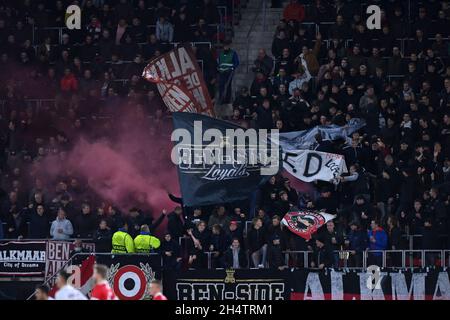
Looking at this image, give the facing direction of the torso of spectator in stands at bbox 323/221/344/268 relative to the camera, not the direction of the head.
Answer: toward the camera

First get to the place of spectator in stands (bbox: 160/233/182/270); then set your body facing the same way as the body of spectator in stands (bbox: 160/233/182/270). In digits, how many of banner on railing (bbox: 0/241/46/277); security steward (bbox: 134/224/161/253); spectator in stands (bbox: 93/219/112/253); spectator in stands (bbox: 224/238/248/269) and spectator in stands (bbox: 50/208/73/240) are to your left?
1

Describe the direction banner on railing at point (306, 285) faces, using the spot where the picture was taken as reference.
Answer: facing the viewer

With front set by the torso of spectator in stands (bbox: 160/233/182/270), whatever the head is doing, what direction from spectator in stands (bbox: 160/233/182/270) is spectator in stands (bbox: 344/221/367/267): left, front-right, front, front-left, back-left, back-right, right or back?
left

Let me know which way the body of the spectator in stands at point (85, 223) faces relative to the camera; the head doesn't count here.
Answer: toward the camera

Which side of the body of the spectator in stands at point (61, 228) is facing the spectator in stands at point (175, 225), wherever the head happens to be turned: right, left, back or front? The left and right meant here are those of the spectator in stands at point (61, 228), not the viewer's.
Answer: left

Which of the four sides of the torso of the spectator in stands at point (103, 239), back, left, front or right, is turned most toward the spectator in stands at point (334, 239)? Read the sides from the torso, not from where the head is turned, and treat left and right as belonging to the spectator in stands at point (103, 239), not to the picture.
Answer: left

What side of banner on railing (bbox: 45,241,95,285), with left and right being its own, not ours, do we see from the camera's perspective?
front
